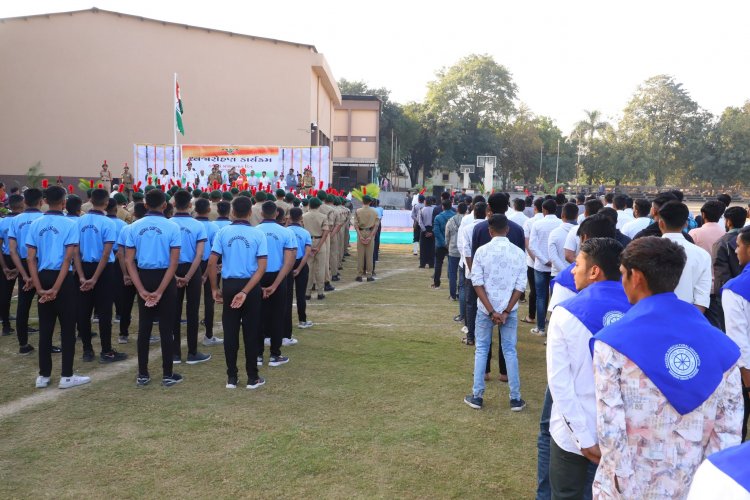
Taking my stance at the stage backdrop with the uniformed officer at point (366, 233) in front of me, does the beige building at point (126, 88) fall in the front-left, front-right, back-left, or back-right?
back-right

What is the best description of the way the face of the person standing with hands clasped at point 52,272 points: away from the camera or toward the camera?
away from the camera

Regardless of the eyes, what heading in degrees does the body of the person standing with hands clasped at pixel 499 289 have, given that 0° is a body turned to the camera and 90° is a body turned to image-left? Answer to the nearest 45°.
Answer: approximately 180°

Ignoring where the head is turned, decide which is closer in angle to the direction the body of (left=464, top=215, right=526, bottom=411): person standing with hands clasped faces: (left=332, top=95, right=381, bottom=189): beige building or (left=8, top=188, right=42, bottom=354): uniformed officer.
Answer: the beige building

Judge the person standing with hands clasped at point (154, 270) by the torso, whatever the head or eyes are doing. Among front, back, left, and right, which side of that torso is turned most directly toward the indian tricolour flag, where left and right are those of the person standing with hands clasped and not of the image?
front

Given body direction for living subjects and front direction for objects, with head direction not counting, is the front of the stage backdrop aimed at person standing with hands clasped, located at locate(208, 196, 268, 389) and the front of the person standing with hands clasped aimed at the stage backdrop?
yes

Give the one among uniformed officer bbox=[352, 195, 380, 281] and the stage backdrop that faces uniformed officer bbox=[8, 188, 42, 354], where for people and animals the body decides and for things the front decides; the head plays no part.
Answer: the stage backdrop

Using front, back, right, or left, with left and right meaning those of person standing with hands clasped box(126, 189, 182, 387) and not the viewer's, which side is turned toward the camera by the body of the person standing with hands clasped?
back

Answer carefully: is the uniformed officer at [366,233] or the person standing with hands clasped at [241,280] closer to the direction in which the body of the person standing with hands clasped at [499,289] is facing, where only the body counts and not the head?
the uniformed officer

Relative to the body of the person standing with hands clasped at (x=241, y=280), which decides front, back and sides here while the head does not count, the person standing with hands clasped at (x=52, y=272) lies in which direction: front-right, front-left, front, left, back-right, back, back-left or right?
left

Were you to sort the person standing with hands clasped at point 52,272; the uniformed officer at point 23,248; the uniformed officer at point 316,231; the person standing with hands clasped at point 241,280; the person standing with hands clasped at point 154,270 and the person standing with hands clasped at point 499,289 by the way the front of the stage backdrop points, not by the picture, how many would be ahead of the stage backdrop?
6

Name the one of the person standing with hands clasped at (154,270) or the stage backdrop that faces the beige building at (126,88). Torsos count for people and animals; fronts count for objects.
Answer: the person standing with hands clasped

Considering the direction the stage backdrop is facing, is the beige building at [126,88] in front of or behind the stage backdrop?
behind

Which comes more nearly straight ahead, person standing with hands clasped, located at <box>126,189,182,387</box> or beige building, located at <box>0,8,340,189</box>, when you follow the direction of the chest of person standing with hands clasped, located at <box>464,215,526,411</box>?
the beige building

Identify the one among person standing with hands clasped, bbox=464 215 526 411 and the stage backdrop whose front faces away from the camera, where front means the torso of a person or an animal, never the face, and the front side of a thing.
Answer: the person standing with hands clasped

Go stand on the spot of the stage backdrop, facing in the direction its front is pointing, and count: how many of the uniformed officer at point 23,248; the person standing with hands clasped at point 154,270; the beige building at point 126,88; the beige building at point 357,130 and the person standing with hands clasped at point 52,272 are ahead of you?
3

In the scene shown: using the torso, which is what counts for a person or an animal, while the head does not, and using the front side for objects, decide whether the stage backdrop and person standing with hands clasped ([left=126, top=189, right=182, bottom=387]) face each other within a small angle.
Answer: yes

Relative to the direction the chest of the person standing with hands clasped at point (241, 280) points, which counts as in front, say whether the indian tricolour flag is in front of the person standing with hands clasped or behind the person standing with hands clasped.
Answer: in front
